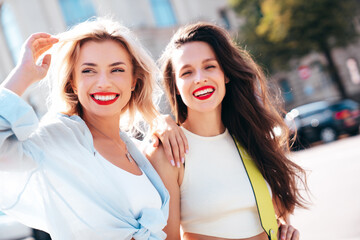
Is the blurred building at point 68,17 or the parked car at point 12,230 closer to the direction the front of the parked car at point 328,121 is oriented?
the blurred building

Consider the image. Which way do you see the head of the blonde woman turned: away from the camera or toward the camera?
toward the camera

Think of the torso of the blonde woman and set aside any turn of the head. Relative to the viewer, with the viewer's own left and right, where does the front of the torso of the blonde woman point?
facing the viewer and to the right of the viewer

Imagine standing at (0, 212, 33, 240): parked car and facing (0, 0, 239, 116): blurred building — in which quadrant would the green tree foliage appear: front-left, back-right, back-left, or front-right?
front-right

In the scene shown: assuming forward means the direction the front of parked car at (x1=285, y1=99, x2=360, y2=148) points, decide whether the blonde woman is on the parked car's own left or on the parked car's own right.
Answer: on the parked car's own left

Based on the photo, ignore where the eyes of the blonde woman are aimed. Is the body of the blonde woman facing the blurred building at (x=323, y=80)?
no

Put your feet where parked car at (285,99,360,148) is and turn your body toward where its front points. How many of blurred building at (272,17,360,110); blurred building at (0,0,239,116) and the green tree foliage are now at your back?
0

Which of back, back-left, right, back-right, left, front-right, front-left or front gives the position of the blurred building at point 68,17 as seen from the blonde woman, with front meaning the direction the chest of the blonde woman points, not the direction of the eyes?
back-left

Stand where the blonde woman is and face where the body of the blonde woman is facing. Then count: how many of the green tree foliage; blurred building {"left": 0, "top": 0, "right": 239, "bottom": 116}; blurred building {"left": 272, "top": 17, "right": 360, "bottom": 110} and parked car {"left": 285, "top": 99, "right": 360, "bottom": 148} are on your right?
0

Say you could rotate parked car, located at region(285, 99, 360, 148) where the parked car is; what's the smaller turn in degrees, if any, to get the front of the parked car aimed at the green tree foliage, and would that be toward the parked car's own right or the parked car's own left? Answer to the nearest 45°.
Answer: approximately 45° to the parked car's own right

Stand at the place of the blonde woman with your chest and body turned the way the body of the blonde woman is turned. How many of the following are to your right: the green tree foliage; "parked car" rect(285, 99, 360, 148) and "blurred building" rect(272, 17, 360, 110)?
0

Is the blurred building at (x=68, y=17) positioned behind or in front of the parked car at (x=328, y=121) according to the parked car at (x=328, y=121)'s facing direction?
in front

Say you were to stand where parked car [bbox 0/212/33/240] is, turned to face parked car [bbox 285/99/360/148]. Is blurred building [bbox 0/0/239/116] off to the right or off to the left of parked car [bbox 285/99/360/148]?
left

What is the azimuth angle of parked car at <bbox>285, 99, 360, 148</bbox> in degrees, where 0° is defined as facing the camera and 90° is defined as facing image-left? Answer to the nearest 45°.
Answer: approximately 135°
